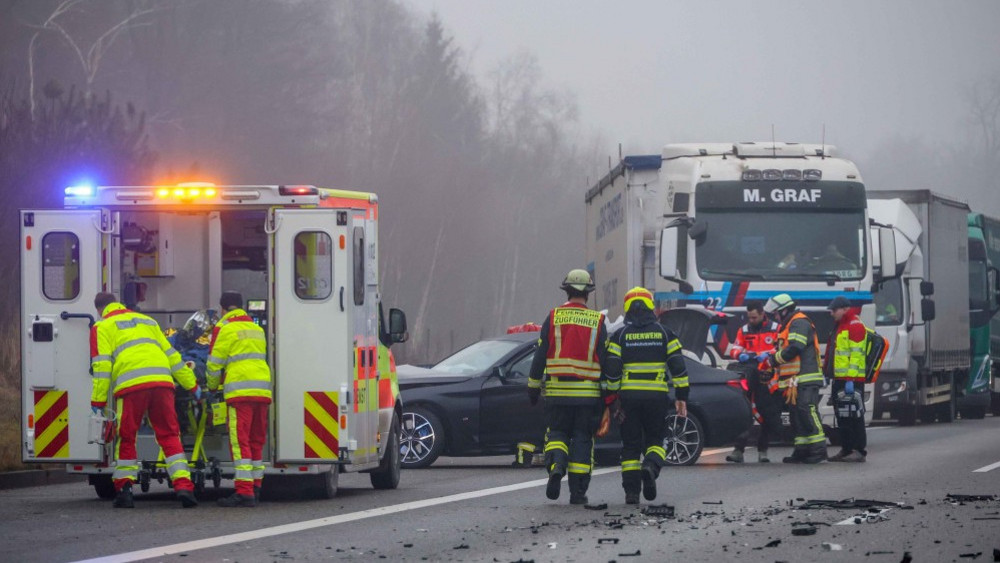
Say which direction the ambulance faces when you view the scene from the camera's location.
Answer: facing away from the viewer

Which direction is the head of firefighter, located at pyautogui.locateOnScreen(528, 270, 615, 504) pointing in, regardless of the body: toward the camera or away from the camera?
away from the camera

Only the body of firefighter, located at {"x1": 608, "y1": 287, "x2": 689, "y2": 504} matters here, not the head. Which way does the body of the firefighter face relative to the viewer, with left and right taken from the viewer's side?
facing away from the viewer

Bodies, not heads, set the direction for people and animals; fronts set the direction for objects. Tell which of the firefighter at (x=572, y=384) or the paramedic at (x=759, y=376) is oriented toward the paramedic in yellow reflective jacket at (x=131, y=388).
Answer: the paramedic at (x=759, y=376)

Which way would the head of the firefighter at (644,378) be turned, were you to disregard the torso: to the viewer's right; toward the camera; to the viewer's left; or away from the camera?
away from the camera

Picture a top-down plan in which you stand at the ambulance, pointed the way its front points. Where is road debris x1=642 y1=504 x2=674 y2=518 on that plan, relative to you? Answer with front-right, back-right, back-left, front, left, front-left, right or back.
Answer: back-right

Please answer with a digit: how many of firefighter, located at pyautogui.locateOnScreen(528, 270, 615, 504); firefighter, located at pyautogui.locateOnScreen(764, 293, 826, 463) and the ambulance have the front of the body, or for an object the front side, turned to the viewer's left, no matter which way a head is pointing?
1

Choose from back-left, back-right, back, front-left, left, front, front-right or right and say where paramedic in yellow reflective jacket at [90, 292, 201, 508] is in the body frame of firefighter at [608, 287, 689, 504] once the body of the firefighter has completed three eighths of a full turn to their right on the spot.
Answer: back-right

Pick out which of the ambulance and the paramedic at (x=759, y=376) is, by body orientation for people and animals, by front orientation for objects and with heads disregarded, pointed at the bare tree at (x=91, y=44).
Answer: the ambulance

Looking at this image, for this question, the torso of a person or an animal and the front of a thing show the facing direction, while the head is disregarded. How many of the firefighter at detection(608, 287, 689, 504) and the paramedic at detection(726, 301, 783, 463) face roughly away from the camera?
1

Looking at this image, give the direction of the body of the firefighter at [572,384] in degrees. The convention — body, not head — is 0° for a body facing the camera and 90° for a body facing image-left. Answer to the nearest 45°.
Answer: approximately 180°

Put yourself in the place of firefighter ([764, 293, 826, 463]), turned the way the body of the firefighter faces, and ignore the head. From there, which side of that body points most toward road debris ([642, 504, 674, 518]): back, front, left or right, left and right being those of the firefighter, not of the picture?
left

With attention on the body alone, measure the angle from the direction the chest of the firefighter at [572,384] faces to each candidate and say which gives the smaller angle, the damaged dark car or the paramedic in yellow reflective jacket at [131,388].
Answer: the damaged dark car
